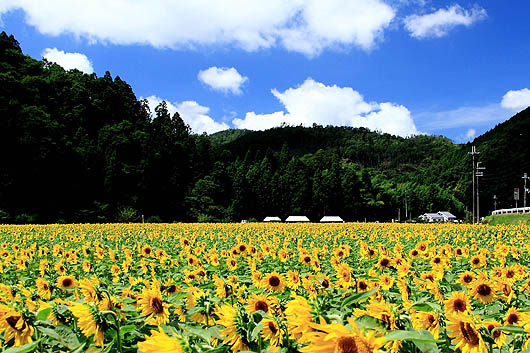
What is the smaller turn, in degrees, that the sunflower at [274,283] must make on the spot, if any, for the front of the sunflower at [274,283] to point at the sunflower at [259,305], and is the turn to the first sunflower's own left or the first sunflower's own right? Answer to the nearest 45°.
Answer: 0° — it already faces it

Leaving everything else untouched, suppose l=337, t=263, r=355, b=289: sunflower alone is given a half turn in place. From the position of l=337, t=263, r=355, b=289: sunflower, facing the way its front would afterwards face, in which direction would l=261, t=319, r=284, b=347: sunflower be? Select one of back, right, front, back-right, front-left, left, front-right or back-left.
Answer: back-left

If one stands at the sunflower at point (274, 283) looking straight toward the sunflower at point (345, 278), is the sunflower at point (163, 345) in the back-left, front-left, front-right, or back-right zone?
back-right

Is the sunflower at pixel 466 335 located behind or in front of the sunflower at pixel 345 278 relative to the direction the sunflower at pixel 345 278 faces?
in front

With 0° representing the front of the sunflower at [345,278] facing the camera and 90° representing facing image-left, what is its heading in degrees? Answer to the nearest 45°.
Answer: approximately 315°

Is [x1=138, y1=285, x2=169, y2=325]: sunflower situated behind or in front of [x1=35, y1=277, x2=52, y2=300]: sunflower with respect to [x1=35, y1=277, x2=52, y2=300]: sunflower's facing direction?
in front

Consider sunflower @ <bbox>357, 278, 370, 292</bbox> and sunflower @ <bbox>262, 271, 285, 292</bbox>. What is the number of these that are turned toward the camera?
2

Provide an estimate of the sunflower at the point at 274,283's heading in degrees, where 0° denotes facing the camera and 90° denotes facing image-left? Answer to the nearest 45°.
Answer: approximately 0°
